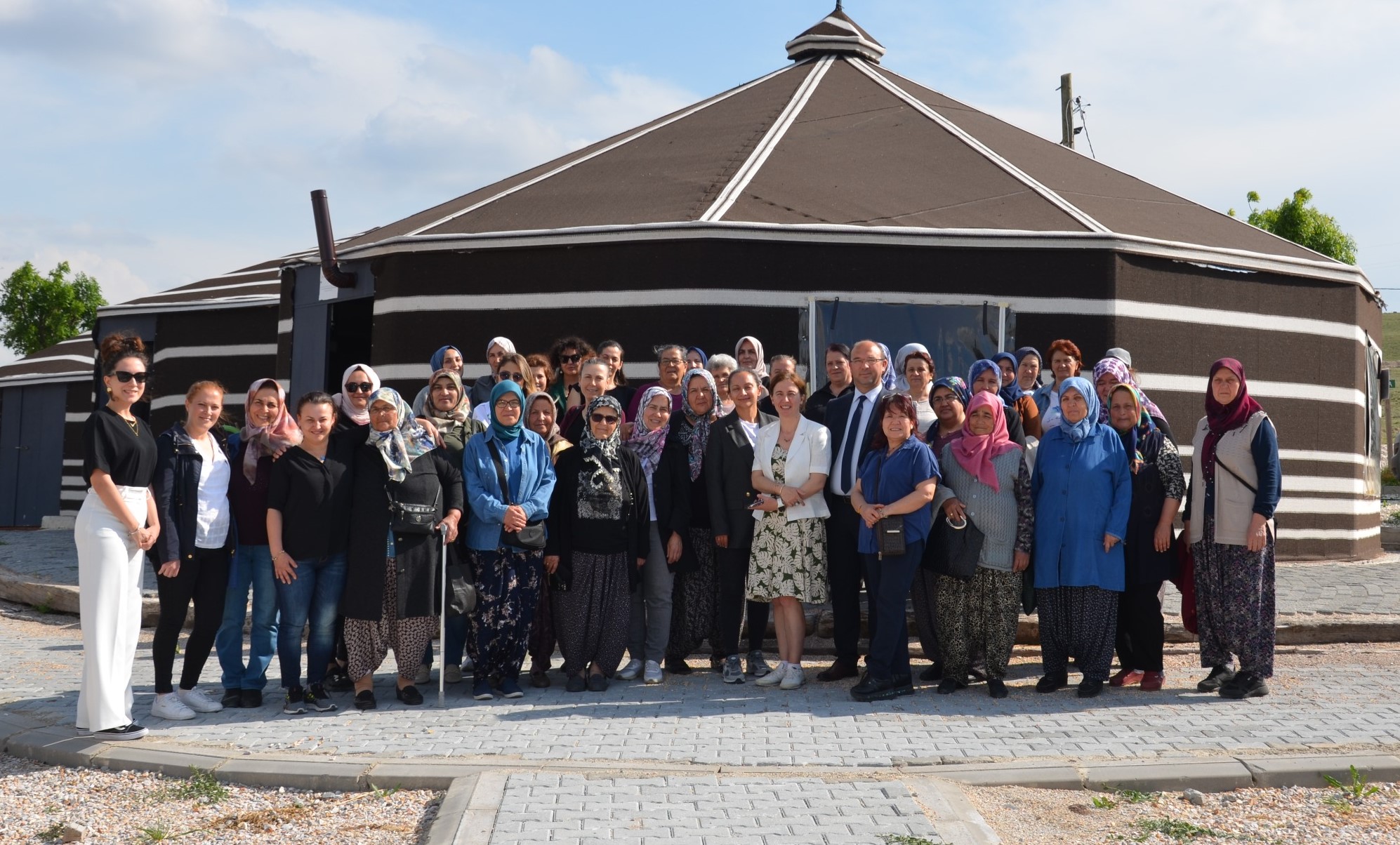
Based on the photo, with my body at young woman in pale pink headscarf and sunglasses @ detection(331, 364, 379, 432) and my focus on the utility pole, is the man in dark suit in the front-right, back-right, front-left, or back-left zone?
front-right

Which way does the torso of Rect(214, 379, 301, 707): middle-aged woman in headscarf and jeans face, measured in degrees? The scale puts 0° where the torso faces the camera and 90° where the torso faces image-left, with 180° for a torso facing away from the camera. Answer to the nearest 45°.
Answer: approximately 0°

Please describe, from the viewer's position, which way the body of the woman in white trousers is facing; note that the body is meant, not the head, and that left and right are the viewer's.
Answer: facing the viewer and to the right of the viewer

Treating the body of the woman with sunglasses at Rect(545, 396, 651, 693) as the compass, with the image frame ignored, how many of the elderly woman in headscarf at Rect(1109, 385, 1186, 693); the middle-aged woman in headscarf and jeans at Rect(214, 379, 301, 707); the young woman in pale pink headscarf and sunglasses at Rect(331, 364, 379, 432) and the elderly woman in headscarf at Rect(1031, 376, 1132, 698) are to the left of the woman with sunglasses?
2

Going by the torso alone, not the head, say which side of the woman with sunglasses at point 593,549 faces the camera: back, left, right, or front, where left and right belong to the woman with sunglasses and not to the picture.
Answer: front

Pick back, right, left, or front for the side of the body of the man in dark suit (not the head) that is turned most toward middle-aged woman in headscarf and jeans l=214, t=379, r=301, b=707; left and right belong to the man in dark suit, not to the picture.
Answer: right

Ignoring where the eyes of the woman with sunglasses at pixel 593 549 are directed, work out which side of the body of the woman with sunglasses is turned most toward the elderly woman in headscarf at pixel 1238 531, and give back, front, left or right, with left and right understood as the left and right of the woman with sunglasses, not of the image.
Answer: left

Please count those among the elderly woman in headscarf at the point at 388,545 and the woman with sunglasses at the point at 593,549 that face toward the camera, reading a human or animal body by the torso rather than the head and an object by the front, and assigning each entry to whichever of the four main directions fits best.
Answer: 2

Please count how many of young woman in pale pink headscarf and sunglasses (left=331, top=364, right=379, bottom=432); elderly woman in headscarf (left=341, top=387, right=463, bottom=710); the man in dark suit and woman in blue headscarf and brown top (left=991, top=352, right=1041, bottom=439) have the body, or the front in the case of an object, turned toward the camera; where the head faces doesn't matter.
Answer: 4

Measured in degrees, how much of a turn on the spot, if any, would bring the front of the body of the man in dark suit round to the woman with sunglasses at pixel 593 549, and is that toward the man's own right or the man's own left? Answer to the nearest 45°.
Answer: approximately 90° to the man's own right

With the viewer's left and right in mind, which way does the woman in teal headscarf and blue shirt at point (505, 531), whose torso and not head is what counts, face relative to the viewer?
facing the viewer

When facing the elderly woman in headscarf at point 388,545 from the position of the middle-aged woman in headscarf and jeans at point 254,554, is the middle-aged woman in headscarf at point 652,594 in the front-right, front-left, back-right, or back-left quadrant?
front-left

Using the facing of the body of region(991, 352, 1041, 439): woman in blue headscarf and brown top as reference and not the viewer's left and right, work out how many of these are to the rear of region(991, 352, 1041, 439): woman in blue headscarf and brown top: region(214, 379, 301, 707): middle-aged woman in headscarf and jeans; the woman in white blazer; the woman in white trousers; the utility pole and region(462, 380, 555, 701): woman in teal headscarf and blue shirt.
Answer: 1

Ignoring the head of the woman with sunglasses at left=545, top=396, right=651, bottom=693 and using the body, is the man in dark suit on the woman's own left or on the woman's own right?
on the woman's own left

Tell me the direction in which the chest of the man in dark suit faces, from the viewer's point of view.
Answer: toward the camera

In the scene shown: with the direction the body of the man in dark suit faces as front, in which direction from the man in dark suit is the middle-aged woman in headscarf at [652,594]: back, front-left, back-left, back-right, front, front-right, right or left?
right

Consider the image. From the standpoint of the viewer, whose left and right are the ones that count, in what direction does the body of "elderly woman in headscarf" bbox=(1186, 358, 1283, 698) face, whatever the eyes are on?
facing the viewer and to the left of the viewer
